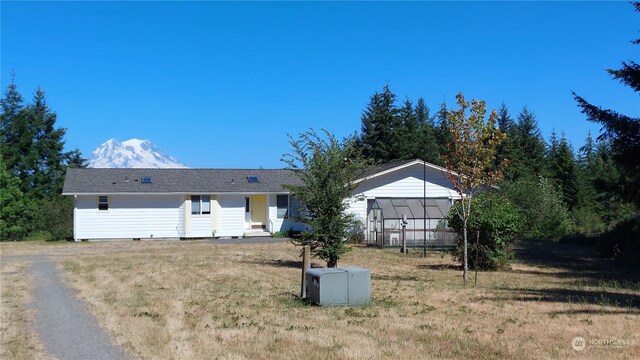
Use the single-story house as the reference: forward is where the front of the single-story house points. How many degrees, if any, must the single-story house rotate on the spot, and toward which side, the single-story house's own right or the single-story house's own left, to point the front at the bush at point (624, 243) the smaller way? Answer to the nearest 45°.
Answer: approximately 45° to the single-story house's own left

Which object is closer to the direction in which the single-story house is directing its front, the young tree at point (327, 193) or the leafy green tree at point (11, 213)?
the young tree

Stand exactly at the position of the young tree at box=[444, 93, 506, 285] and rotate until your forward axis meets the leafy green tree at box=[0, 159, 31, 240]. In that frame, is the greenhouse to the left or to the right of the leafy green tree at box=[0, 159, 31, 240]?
right

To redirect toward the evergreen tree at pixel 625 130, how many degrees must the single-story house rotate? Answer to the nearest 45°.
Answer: approximately 45° to its left

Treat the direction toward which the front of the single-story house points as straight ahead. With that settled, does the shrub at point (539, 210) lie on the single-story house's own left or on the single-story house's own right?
on the single-story house's own left

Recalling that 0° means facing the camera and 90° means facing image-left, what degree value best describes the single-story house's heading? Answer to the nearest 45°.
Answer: approximately 0°

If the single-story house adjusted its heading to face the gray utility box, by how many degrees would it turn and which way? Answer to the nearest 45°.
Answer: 0° — it already faces it

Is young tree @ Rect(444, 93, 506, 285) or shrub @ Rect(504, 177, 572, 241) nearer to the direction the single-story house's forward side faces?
the young tree
